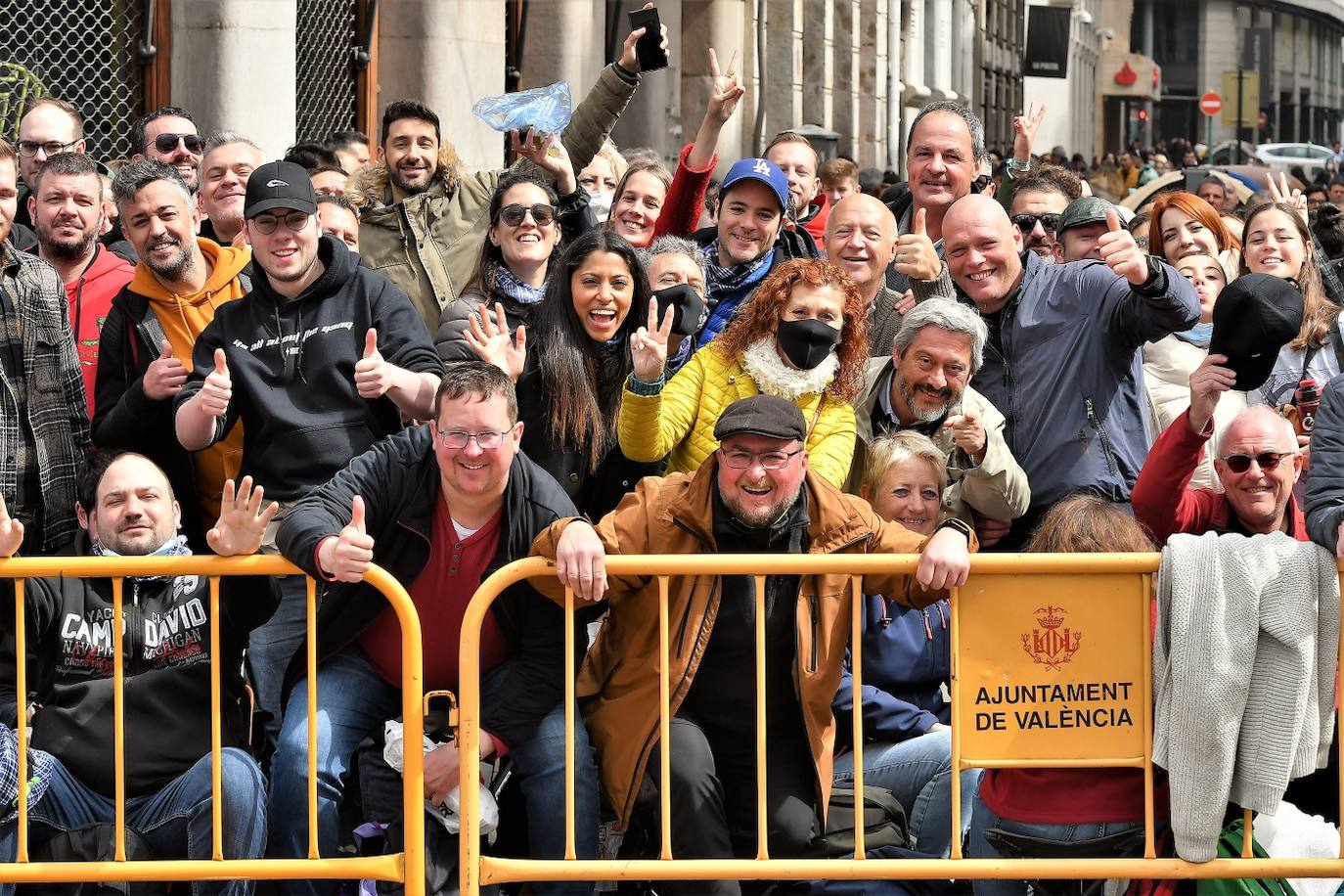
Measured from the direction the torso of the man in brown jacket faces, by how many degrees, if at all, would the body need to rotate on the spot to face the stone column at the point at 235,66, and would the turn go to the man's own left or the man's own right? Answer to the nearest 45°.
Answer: approximately 135° to the man's own right

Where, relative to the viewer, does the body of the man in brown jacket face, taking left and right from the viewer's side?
facing the viewer

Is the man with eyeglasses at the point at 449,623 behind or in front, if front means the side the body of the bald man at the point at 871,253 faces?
in front

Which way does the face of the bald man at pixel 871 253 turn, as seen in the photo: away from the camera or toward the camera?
toward the camera

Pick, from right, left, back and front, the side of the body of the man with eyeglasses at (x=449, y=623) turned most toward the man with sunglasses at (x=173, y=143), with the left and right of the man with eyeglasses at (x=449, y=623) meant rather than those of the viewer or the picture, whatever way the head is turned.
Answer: back

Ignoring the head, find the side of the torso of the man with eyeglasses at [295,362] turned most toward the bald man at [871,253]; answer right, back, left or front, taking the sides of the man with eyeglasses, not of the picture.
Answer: left

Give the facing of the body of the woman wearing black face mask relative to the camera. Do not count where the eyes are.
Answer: toward the camera

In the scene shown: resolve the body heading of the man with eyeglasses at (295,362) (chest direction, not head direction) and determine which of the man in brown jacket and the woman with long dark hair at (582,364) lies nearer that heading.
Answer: the man in brown jacket

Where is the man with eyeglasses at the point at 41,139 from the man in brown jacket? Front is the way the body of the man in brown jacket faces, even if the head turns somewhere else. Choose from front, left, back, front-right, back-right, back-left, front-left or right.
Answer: back-right

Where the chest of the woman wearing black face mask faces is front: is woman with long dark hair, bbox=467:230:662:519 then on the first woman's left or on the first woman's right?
on the first woman's right

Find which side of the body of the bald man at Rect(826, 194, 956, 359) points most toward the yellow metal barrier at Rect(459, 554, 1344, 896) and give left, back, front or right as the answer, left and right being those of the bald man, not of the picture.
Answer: front

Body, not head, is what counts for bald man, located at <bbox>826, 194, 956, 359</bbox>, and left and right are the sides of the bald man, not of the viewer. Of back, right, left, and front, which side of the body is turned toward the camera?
front

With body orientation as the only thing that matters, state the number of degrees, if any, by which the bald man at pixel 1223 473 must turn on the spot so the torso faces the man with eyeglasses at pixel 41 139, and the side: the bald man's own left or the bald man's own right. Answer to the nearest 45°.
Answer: approximately 90° to the bald man's own right
